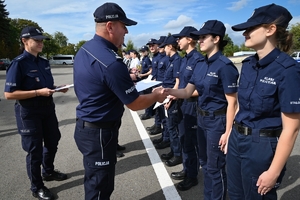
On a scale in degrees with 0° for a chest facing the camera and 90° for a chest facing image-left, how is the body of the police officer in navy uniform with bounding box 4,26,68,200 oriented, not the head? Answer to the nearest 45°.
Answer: approximately 315°

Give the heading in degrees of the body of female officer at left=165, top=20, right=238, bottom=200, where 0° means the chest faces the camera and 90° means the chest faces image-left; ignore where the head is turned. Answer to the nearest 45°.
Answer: approximately 45°

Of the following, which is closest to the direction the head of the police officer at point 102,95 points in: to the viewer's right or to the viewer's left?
to the viewer's right

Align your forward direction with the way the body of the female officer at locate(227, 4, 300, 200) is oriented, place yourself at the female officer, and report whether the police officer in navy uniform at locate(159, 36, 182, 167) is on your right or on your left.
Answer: on your right

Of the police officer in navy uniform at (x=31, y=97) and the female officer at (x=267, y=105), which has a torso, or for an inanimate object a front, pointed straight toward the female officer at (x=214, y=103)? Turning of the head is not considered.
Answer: the police officer in navy uniform

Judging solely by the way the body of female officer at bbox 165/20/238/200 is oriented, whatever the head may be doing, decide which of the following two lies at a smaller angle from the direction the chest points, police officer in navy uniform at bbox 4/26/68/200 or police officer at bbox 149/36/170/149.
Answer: the police officer in navy uniform
